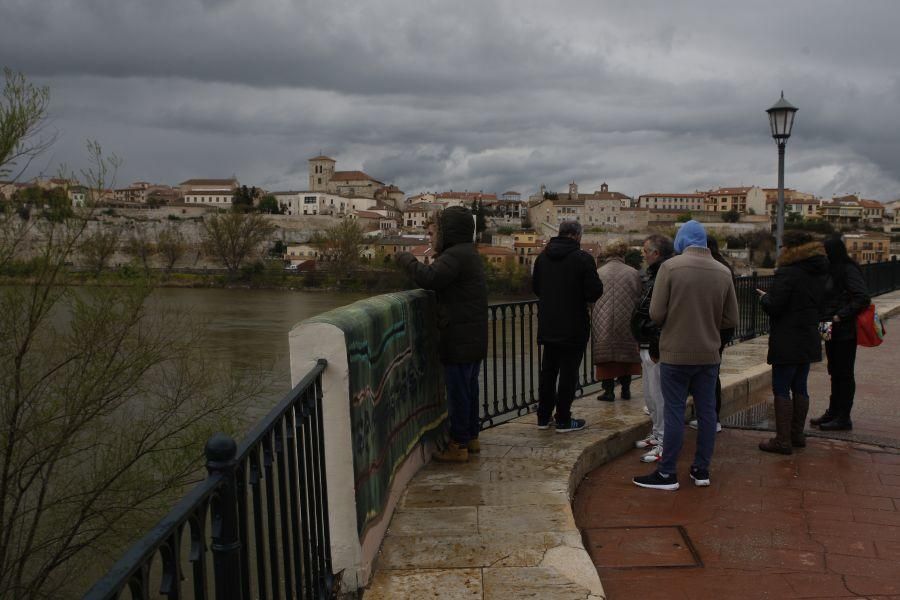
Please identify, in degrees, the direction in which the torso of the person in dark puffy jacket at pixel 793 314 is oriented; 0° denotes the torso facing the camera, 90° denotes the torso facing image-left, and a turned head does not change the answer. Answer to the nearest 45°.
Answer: approximately 135°

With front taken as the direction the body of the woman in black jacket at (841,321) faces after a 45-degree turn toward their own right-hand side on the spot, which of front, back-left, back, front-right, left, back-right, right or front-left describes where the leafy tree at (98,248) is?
front-left

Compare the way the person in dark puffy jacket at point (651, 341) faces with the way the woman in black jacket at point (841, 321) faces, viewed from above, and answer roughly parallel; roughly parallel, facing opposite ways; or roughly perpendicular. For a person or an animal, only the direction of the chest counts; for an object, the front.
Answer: roughly parallel

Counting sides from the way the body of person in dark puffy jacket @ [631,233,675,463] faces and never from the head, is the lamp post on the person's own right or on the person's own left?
on the person's own right

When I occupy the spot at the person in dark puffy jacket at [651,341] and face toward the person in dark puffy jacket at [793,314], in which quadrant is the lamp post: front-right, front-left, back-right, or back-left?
front-left

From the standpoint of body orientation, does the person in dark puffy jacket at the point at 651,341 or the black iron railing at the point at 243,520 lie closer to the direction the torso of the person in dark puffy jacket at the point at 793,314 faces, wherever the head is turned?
the person in dark puffy jacket

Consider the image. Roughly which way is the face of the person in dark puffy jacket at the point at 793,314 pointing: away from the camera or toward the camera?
away from the camera

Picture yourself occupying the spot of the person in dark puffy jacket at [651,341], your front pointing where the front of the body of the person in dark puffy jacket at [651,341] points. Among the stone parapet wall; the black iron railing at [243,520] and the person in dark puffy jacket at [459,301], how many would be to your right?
0

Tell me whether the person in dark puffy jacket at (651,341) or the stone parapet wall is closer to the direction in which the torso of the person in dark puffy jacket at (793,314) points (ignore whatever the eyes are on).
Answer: the person in dark puffy jacket

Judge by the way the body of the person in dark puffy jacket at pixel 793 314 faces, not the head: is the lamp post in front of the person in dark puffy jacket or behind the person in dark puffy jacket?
in front

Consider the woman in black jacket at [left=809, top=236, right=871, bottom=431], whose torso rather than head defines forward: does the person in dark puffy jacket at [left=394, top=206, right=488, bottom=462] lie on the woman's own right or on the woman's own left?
on the woman's own left

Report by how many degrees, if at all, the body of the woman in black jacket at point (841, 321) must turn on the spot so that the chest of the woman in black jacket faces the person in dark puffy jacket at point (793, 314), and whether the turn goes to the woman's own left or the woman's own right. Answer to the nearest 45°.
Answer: approximately 90° to the woman's own left

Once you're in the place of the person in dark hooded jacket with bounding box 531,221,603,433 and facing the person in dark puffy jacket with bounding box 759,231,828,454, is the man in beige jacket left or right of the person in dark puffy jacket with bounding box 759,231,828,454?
right

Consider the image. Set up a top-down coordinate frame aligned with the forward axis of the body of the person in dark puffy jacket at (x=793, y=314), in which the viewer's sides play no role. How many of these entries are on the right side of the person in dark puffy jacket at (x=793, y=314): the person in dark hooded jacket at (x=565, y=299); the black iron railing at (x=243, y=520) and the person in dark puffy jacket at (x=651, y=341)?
0

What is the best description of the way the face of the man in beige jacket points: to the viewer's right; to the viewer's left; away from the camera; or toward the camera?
away from the camera

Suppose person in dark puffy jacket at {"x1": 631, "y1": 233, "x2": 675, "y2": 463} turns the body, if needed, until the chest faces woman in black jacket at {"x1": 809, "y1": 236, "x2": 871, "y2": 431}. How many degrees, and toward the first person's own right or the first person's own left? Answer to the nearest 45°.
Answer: approximately 135° to the first person's own right

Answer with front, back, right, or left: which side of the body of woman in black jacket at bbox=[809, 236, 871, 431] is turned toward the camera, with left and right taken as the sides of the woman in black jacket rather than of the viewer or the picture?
left
